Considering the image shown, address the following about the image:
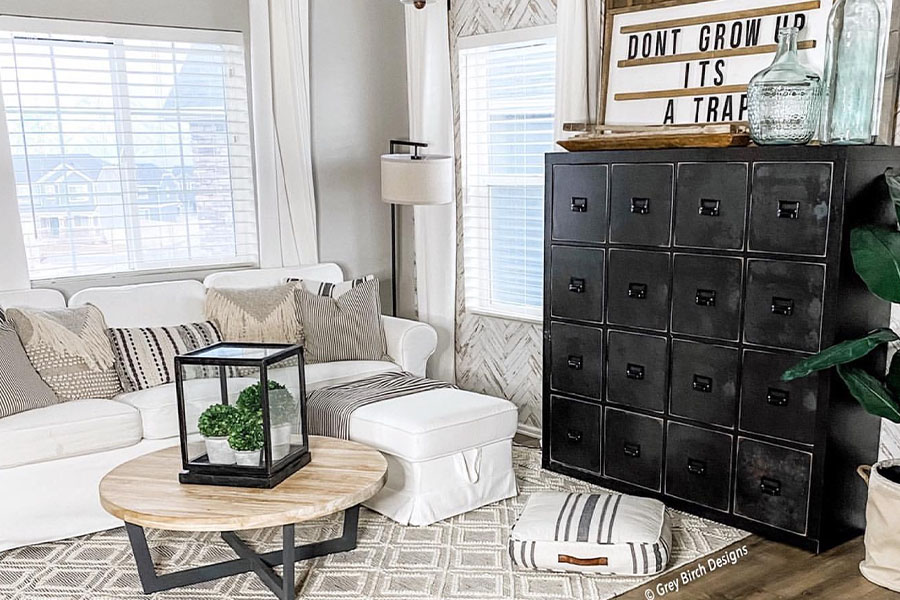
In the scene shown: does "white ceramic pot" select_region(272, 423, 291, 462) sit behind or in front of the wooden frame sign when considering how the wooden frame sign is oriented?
in front

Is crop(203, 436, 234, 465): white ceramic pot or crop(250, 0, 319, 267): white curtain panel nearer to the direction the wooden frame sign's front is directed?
the white ceramic pot

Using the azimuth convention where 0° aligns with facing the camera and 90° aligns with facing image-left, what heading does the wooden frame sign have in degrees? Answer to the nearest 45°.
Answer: approximately 45°

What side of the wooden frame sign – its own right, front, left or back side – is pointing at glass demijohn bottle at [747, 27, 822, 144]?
left

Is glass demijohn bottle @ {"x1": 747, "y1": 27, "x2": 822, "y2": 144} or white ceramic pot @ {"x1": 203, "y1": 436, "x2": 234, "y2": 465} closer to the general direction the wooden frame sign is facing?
the white ceramic pot

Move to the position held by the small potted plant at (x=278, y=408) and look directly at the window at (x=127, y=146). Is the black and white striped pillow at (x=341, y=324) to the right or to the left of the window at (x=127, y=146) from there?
right

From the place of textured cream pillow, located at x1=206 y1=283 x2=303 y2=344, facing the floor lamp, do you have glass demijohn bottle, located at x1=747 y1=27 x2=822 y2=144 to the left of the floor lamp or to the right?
right

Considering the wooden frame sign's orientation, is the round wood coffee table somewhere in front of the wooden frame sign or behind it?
in front

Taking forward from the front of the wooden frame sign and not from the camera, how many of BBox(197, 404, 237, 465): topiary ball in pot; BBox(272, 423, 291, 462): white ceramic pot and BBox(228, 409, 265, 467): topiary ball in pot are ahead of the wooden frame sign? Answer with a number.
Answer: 3

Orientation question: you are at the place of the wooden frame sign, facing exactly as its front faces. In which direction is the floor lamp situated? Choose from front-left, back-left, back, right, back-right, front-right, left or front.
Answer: front-right

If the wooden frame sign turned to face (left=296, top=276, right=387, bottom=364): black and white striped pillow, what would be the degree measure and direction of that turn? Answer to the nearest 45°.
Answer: approximately 45° to its right
